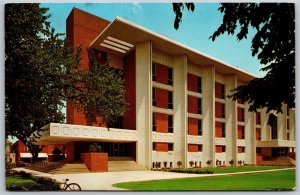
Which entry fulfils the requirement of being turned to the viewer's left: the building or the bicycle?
the bicycle

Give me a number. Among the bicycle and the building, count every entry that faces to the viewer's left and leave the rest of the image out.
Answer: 1

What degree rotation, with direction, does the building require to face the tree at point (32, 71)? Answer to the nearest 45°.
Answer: approximately 45° to its right

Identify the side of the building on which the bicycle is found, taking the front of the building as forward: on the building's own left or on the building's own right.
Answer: on the building's own right

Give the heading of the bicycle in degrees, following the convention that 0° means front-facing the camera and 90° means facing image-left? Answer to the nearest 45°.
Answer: approximately 90°
